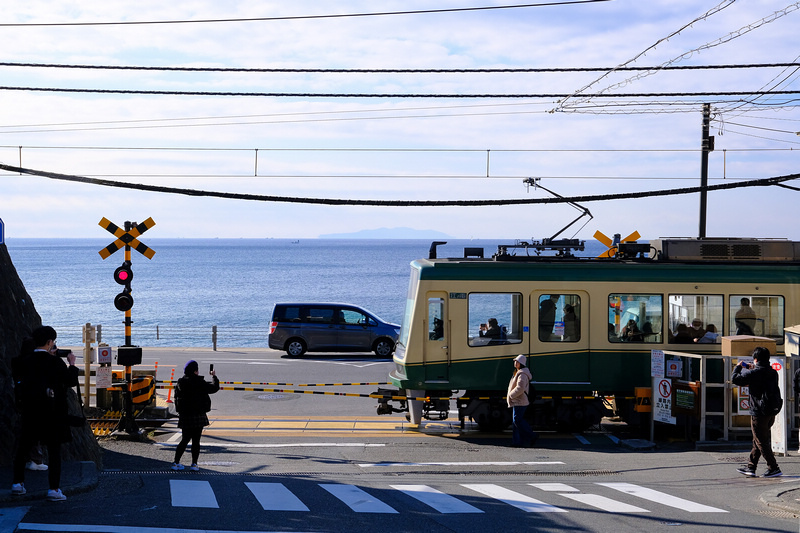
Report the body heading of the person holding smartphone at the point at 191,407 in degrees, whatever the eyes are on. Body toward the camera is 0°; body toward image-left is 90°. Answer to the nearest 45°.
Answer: approximately 225°

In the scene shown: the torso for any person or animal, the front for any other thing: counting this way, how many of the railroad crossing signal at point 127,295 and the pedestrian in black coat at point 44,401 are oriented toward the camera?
1

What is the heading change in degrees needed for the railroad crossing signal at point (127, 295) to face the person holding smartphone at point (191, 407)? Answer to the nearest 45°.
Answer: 0° — it already faces them

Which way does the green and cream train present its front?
to the viewer's left

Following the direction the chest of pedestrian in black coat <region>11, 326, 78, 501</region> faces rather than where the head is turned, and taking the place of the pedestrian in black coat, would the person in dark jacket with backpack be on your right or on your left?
on your right

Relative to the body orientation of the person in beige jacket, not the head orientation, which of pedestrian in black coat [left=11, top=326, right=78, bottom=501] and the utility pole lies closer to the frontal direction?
the pedestrian in black coat

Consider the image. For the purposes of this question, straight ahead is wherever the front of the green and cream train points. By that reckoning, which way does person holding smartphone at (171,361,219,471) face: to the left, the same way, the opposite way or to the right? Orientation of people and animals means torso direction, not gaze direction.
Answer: to the right
